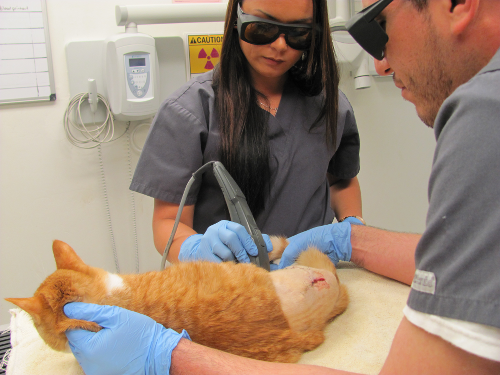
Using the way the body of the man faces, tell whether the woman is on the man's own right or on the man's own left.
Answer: on the man's own right

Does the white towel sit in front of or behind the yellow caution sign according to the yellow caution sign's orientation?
in front

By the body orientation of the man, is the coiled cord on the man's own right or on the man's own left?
on the man's own right

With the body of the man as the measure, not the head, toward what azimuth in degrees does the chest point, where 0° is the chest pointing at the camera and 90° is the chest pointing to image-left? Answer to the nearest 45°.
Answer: approximately 90°

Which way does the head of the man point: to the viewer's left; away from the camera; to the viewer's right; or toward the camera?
to the viewer's left

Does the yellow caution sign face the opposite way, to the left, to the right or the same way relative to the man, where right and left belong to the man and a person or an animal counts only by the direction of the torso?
to the left

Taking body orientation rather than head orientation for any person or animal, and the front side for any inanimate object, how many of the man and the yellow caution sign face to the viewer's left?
1

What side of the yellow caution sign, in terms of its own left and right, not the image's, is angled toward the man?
front

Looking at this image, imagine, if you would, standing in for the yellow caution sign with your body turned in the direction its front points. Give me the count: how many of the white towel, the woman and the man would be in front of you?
3

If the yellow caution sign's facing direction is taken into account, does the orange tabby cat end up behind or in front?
in front

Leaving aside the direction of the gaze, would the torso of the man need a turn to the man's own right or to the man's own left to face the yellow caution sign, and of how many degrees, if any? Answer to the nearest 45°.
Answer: approximately 90° to the man's own right

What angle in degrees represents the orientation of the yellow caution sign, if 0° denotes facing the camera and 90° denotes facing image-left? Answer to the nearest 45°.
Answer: approximately 0°
